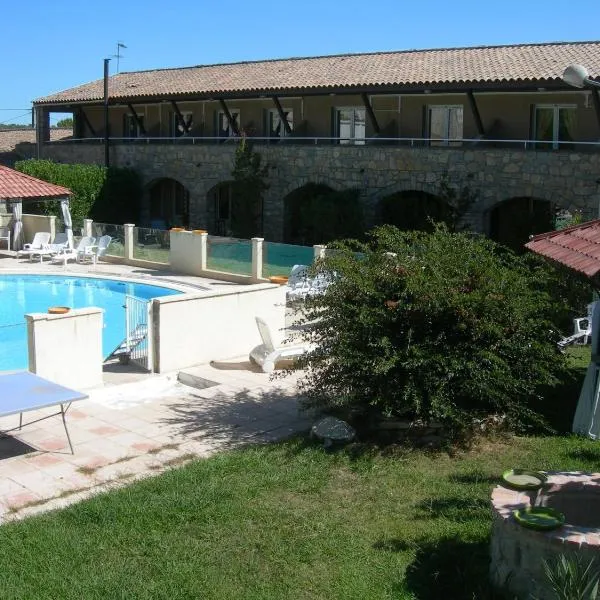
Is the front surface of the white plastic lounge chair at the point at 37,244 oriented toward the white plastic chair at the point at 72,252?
no

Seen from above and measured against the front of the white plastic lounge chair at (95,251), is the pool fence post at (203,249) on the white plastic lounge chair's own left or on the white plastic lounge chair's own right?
on the white plastic lounge chair's own left

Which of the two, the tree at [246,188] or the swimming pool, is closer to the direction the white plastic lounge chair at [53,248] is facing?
the swimming pool

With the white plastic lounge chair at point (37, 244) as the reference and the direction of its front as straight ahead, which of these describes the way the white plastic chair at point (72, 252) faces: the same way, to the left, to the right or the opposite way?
the same way

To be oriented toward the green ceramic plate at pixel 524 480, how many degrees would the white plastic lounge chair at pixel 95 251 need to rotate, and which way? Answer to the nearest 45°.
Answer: approximately 45° to its left

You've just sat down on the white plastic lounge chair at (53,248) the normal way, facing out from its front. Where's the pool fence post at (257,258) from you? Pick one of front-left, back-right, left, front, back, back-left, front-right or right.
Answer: left

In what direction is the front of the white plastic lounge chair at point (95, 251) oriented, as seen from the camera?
facing the viewer and to the left of the viewer

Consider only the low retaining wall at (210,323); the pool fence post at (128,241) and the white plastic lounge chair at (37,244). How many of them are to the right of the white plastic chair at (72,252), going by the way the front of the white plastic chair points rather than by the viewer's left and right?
1

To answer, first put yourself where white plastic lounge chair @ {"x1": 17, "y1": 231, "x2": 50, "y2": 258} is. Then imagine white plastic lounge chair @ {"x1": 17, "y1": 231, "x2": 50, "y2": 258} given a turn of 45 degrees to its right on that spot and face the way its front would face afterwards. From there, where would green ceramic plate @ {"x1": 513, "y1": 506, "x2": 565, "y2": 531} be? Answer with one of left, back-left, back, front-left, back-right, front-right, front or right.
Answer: left

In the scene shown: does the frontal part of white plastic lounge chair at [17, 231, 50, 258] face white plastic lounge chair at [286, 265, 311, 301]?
no

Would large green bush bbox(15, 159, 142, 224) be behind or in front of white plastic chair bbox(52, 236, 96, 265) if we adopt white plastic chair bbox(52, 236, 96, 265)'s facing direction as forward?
behind

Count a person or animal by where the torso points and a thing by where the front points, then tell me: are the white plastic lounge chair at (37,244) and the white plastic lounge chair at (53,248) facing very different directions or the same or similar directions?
same or similar directions

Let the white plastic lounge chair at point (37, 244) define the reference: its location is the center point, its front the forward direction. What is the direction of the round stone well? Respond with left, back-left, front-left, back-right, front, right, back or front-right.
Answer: front-left

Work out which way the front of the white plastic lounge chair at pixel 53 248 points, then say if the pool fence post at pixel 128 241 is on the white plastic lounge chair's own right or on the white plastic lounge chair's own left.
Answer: on the white plastic lounge chair's own left

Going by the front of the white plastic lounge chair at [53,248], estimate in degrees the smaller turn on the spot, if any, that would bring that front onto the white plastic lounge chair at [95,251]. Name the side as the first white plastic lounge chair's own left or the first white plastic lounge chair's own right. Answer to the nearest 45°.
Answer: approximately 135° to the first white plastic lounge chair's own left

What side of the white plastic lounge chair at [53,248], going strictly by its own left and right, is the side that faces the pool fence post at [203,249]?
left

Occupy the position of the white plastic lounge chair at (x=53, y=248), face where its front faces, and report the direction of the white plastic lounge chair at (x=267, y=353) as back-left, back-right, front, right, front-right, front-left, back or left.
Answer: front-left

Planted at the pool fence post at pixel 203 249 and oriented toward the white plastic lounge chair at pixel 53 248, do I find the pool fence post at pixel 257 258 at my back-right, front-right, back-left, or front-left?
back-left
